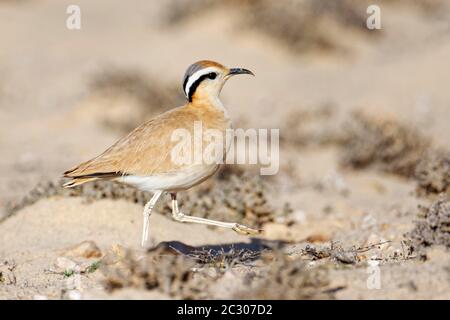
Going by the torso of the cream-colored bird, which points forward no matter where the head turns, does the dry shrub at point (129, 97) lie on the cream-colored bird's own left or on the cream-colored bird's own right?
on the cream-colored bird's own left

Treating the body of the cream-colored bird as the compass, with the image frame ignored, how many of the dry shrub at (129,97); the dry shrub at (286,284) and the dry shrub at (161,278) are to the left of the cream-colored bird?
1

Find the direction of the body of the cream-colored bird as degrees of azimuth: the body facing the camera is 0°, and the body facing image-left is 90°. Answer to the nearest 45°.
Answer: approximately 270°

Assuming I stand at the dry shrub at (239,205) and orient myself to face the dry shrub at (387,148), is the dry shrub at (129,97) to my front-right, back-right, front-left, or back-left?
front-left

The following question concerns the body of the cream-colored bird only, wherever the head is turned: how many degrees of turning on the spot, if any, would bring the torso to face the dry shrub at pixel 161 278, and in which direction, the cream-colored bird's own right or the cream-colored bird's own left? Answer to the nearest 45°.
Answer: approximately 90° to the cream-colored bird's own right

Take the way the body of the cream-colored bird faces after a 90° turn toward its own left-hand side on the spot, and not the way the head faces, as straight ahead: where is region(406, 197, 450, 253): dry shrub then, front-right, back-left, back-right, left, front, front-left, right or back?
right

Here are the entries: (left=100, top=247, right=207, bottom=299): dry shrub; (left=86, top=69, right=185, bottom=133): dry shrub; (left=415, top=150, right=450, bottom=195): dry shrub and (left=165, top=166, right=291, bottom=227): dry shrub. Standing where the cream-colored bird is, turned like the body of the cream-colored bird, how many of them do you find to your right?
1

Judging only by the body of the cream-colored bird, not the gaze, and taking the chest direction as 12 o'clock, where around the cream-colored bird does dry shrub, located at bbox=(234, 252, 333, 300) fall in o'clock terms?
The dry shrub is roughly at 2 o'clock from the cream-colored bird.

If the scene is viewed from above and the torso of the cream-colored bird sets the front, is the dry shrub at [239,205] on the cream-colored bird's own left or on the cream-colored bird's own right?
on the cream-colored bird's own left
